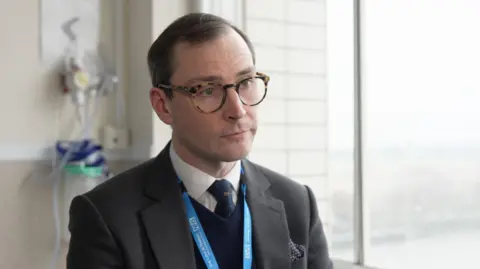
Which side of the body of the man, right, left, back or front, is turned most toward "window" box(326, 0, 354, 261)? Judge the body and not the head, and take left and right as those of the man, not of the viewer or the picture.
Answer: left

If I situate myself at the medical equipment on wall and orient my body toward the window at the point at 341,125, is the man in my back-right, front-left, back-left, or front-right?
front-right

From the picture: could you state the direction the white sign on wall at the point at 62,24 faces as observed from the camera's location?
facing the viewer

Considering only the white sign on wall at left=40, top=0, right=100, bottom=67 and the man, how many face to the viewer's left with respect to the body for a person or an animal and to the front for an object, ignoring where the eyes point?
0

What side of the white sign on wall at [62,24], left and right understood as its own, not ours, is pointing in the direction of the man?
front

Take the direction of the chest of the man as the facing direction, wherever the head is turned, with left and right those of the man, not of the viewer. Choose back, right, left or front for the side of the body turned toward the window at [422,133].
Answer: left

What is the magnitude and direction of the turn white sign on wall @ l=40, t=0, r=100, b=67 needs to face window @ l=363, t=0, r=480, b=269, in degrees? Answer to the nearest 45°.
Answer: approximately 45° to its left
